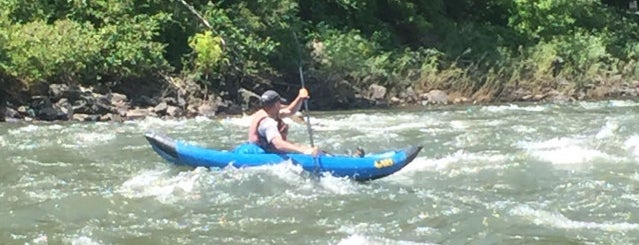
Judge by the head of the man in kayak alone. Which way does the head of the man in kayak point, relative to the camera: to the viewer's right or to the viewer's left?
to the viewer's right

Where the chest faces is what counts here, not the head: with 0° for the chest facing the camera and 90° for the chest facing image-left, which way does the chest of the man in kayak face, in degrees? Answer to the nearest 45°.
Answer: approximately 270°

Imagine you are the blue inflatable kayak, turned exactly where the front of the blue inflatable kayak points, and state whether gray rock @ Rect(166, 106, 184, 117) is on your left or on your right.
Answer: on your left

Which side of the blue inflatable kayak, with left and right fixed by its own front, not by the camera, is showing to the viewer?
right
